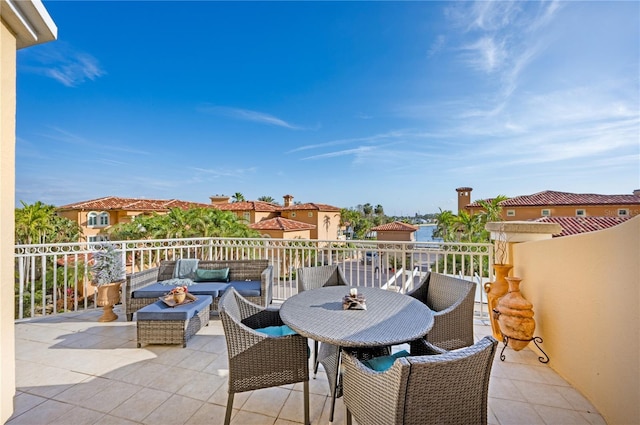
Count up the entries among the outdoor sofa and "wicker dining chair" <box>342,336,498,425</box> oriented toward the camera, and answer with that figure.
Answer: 1

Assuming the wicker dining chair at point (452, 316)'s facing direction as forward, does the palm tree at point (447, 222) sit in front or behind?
behind

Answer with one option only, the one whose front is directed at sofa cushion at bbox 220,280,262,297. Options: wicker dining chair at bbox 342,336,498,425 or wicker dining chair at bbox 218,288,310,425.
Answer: wicker dining chair at bbox 342,336,498,425

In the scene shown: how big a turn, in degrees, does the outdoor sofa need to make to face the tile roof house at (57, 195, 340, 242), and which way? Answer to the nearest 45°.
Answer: approximately 180°

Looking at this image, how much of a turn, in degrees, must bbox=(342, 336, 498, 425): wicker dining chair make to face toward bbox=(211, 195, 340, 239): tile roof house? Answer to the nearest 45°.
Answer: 0° — it already faces it

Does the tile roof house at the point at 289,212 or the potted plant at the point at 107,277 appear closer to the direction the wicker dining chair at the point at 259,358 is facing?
the tile roof house

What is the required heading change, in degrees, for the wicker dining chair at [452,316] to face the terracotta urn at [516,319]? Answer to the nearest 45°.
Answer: approximately 180°

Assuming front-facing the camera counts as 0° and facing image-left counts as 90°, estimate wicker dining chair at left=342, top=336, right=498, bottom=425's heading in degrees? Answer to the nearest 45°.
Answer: approximately 135°

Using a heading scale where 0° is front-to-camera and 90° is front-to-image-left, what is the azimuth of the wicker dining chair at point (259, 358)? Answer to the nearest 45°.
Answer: approximately 270°

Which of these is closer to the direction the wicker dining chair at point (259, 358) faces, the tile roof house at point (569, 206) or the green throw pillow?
the tile roof house

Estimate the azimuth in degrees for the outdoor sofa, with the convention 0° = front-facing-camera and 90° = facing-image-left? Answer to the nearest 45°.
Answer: approximately 0°
